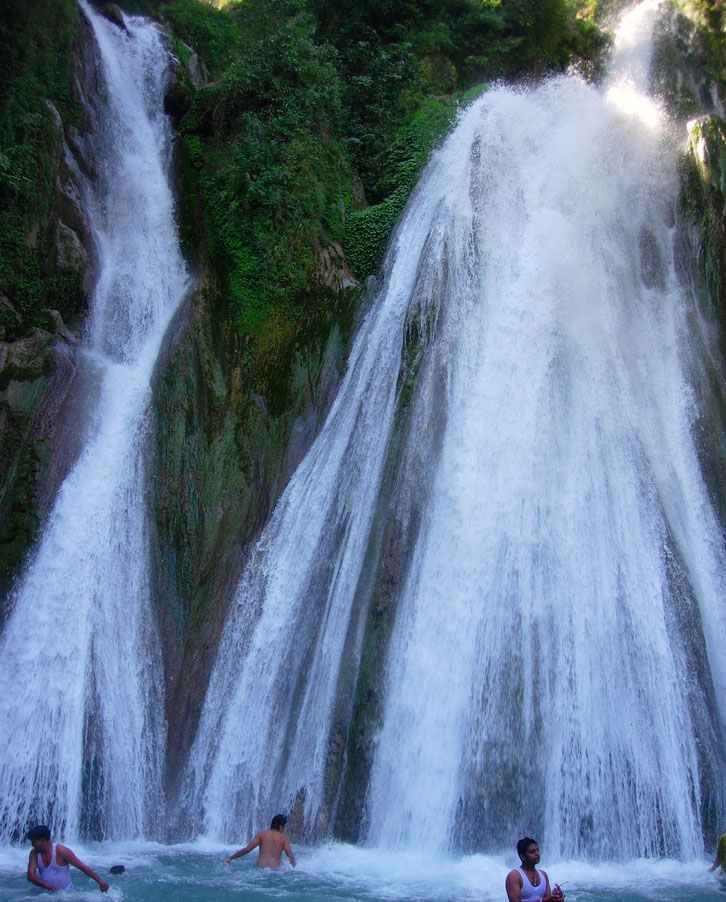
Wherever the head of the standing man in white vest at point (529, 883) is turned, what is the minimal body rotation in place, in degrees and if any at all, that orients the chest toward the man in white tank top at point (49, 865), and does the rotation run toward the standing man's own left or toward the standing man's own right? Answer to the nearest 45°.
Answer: approximately 135° to the standing man's own right

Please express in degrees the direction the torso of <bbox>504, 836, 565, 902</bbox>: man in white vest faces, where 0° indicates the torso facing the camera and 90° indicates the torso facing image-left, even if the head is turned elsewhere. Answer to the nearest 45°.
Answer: approximately 315°

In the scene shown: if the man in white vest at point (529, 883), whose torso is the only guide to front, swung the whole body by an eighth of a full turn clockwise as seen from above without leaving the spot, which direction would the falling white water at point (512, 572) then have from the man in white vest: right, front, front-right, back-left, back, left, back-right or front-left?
back
